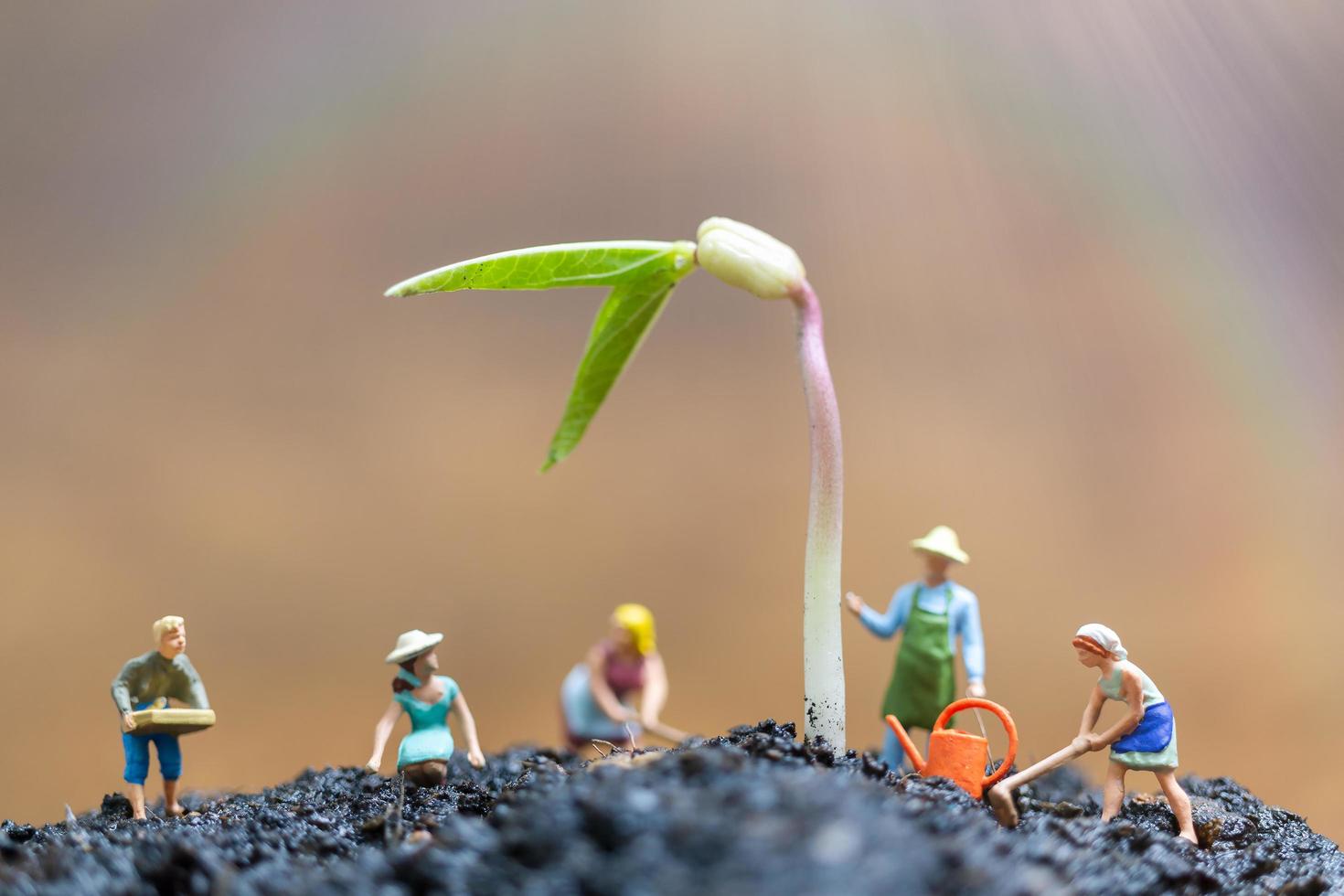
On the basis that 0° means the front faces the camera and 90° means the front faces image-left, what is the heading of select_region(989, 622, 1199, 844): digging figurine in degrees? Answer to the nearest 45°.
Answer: approximately 90°

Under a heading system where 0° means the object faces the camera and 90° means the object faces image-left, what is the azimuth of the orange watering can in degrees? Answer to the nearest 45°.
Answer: approximately 90°

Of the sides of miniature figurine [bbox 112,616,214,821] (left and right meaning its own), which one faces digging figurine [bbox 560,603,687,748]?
left
